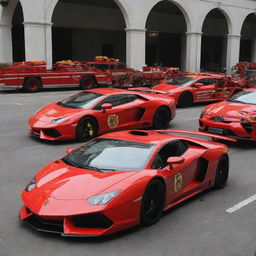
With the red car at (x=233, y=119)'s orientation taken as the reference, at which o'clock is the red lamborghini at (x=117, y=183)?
the red lamborghini at (x=117, y=183) is roughly at 11 o'clock from the red car at (x=233, y=119).

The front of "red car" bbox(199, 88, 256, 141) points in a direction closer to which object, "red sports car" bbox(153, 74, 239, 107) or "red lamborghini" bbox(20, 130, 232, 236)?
the red lamborghini

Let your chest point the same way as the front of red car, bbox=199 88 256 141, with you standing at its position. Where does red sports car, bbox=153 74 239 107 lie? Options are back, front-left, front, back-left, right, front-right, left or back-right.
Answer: back-right

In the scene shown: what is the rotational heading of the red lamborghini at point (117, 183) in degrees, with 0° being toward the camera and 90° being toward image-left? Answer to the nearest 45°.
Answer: approximately 45°

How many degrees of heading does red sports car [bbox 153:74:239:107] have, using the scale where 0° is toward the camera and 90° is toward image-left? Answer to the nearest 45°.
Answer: approximately 45°

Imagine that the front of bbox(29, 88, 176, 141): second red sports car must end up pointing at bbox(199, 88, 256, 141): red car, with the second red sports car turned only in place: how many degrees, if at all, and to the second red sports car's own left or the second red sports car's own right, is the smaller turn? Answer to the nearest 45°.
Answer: approximately 135° to the second red sports car's own left

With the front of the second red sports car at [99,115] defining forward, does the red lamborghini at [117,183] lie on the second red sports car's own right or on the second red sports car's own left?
on the second red sports car's own left

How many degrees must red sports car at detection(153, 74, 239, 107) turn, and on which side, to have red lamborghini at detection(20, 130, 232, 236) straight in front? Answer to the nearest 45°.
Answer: approximately 45° to its left

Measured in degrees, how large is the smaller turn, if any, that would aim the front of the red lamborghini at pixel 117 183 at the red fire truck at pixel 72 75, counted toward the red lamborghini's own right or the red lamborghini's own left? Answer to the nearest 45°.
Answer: approximately 135° to the red lamborghini's own right

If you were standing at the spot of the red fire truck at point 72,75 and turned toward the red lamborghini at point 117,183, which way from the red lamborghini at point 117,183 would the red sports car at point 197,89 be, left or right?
left
